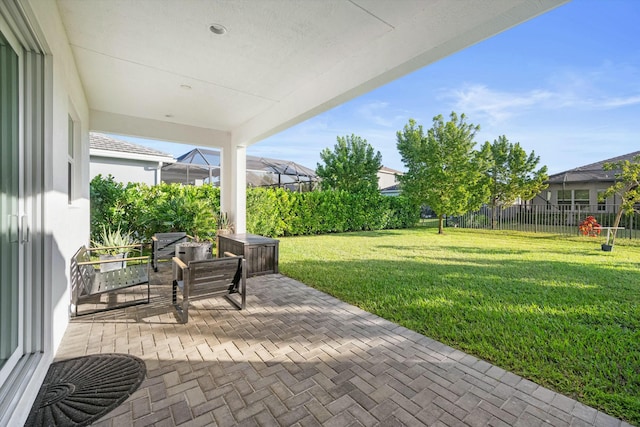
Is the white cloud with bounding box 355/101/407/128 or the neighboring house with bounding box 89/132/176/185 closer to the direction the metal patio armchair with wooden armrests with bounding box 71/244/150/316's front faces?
the white cloud

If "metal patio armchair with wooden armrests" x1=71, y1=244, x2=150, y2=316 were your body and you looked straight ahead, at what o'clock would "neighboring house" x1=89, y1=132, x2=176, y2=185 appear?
The neighboring house is roughly at 9 o'clock from the metal patio armchair with wooden armrests.

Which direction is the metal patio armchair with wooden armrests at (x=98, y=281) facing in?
to the viewer's right

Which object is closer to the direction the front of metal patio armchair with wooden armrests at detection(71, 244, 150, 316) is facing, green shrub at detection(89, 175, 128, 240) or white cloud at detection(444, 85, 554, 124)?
the white cloud

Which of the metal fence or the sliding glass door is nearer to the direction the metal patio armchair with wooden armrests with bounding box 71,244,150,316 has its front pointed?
the metal fence

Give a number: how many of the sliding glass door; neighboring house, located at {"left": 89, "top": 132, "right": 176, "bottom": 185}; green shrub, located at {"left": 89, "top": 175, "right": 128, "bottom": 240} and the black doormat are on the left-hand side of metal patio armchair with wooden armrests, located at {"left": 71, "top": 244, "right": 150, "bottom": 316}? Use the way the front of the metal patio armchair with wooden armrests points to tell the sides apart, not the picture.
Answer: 2

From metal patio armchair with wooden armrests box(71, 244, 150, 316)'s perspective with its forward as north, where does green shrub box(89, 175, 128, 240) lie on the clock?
The green shrub is roughly at 9 o'clock from the metal patio armchair with wooden armrests.

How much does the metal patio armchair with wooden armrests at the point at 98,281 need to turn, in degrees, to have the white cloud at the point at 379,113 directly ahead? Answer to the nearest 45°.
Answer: approximately 45° to its left

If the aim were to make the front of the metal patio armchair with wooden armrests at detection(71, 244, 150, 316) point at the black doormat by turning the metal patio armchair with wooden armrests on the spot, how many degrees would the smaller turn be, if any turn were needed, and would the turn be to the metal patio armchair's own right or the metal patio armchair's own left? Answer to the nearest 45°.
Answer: approximately 90° to the metal patio armchair's own right

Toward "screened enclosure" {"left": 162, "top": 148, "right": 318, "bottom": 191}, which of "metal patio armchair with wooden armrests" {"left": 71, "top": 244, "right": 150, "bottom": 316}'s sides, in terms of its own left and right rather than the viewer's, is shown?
left
